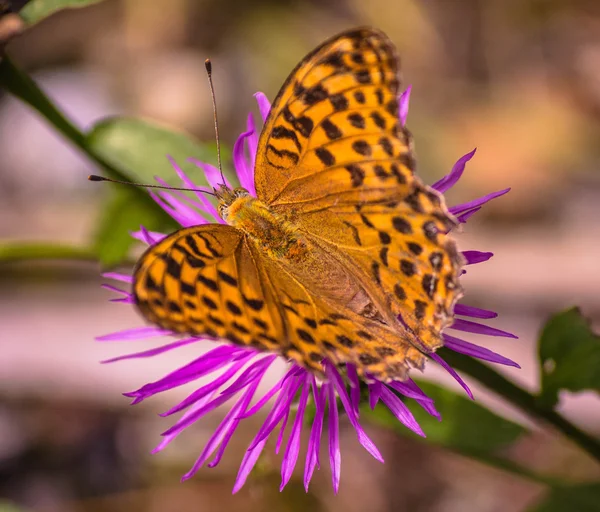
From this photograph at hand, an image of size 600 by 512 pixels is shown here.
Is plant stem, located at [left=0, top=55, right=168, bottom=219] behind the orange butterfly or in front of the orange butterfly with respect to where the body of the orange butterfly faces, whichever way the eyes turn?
in front

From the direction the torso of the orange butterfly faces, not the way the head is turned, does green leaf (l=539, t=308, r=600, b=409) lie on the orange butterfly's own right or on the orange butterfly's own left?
on the orange butterfly's own right

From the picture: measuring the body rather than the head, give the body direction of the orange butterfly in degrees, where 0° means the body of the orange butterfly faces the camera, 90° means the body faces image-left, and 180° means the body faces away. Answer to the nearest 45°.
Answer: approximately 135°

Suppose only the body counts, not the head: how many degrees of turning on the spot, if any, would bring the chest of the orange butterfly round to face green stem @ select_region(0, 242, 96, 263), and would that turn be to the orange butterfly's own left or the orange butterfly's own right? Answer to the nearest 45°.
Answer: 0° — it already faces it

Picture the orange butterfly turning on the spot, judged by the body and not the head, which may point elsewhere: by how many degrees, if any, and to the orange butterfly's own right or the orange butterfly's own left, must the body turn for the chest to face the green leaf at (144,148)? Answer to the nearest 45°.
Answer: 0° — it already faces it

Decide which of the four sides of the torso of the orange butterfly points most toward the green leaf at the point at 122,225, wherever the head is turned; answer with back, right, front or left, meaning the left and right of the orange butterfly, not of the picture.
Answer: front
